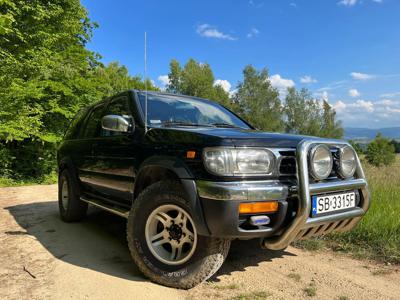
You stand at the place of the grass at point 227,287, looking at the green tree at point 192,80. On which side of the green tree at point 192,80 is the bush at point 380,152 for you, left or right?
right

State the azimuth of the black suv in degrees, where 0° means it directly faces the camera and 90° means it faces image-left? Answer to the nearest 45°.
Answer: approximately 315°

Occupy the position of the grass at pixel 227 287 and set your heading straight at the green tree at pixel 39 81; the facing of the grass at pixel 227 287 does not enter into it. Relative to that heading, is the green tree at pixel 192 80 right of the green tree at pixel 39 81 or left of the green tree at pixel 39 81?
right

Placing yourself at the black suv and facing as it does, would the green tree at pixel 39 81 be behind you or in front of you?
behind

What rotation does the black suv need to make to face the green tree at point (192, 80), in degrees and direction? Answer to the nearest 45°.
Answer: approximately 135° to its left

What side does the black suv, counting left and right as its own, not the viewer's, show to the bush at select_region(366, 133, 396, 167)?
left
